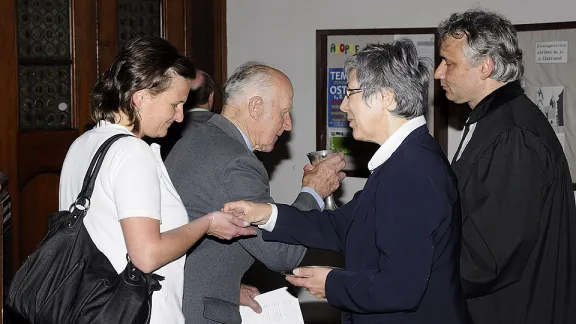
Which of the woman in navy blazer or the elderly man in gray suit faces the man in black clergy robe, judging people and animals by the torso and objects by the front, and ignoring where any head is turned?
the elderly man in gray suit

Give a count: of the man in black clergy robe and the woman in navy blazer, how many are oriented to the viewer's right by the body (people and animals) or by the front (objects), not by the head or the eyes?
0

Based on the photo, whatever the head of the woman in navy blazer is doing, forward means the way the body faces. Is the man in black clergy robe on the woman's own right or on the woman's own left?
on the woman's own right

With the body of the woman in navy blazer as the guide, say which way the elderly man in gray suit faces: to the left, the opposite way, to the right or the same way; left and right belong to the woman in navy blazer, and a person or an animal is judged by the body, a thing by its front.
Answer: the opposite way

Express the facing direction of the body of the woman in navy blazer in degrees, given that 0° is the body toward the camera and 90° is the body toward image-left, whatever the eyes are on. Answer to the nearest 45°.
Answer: approximately 90°

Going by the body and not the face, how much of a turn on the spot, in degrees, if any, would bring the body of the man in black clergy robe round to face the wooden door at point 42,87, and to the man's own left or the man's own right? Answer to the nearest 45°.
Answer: approximately 45° to the man's own right

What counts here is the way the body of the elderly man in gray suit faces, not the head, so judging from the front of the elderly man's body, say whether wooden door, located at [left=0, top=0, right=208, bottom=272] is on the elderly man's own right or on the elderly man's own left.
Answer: on the elderly man's own left

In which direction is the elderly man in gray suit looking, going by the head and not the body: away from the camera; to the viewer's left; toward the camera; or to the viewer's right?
to the viewer's right

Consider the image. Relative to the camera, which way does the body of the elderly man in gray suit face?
to the viewer's right
